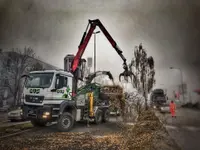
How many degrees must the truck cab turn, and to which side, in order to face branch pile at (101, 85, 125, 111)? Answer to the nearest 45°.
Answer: approximately 135° to its left

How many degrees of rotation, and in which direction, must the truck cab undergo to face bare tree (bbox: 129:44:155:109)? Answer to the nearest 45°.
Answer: approximately 135° to its left

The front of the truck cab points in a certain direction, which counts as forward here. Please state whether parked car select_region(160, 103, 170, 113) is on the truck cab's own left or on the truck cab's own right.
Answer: on the truck cab's own left

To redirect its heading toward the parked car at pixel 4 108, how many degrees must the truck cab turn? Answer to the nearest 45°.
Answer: approximately 45° to its right

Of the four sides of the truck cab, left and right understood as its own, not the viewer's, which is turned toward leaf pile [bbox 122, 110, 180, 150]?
left

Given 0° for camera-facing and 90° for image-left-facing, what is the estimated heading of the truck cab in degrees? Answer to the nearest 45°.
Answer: approximately 45°
